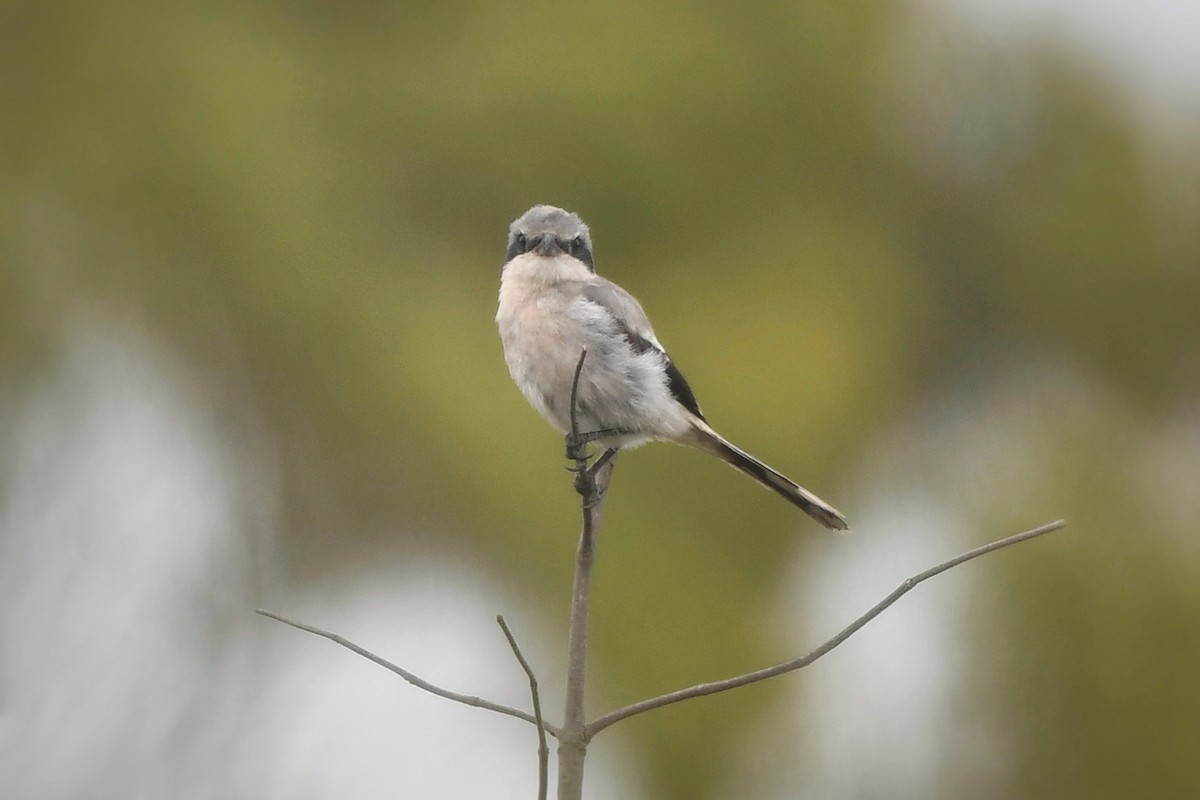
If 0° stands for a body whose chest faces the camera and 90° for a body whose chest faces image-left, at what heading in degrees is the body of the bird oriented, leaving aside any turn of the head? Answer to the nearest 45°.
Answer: approximately 45°
